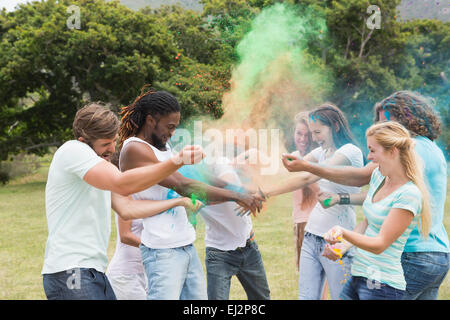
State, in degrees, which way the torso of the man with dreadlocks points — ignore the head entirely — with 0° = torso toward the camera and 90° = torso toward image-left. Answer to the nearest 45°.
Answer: approximately 315°

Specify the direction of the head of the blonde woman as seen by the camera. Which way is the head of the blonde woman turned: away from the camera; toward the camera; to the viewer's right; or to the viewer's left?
to the viewer's left

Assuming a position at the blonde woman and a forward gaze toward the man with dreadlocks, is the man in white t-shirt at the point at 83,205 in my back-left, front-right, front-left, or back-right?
front-left

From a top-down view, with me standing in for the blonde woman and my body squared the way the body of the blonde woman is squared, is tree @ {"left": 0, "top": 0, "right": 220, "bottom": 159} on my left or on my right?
on my right

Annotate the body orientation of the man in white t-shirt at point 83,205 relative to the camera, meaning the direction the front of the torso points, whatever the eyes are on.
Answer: to the viewer's right

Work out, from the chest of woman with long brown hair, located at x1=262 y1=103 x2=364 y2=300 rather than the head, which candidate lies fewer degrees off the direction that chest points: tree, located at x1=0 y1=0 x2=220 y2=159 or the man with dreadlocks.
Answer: the man with dreadlocks

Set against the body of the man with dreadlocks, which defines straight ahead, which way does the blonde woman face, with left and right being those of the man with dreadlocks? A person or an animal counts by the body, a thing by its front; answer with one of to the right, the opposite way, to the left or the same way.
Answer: to the right

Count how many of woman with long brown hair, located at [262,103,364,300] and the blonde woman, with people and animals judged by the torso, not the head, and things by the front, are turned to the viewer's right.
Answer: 0

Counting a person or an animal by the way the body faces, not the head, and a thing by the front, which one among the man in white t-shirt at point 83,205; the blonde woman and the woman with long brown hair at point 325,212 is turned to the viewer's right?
the man in white t-shirt

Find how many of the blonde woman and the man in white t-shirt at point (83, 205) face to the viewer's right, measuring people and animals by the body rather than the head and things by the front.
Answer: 1

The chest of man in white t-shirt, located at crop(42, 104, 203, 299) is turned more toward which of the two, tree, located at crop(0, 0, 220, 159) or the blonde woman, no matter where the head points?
the blonde woman

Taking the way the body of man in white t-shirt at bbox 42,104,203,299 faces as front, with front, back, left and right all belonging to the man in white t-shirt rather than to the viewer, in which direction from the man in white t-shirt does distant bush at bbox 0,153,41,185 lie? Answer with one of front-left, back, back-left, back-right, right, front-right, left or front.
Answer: left

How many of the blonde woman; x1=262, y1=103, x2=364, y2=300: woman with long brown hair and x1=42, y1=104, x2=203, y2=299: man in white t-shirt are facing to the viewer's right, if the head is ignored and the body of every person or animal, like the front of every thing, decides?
1

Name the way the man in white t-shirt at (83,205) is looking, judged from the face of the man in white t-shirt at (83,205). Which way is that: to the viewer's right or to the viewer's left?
to the viewer's right
